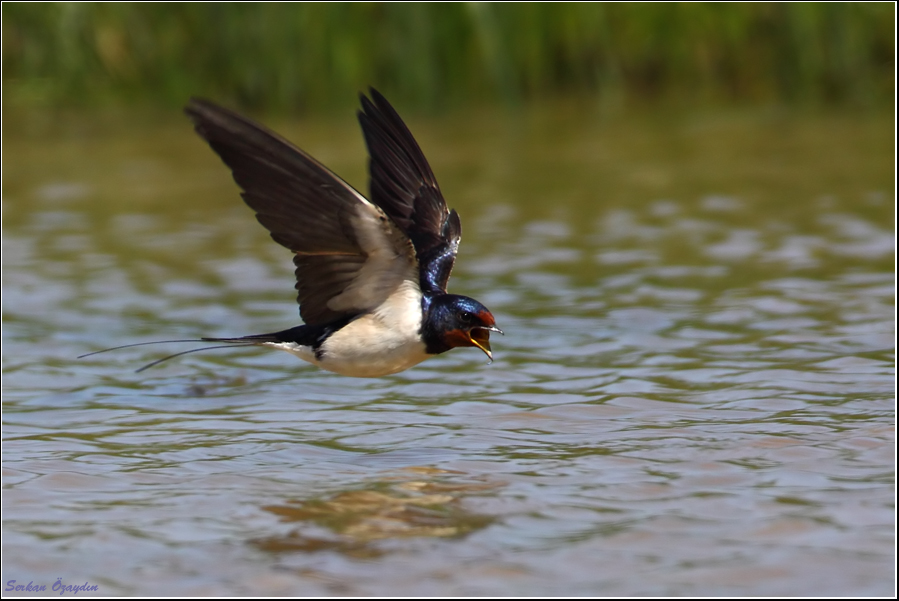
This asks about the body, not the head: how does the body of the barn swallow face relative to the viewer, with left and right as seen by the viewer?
facing to the right of the viewer
